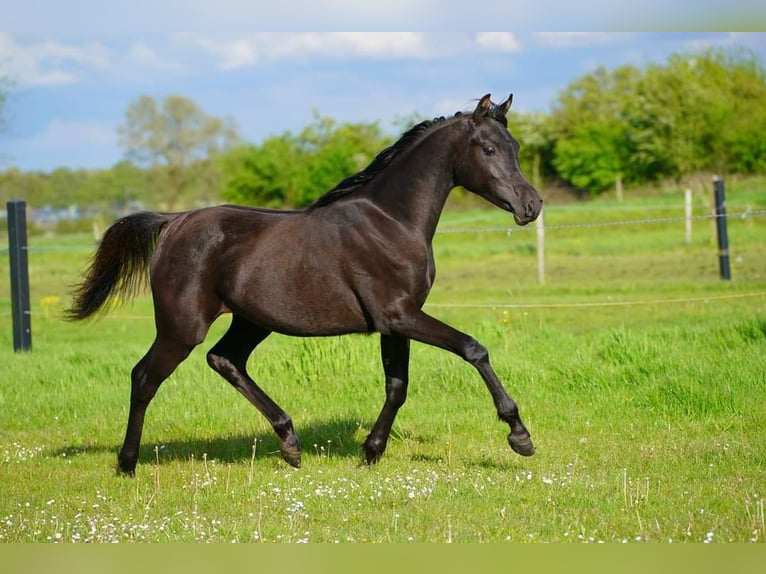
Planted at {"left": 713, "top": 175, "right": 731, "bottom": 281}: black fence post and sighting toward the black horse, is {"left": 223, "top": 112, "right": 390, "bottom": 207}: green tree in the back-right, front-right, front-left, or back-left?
back-right

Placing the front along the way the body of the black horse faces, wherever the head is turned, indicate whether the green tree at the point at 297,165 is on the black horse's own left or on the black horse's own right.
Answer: on the black horse's own left

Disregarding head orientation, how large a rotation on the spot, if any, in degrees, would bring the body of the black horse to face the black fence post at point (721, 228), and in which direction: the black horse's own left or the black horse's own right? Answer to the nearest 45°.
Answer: approximately 45° to the black horse's own left

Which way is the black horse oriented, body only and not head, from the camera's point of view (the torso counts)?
to the viewer's right

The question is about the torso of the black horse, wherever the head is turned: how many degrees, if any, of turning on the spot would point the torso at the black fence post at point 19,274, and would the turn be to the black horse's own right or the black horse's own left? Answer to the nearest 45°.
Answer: approximately 135° to the black horse's own left
